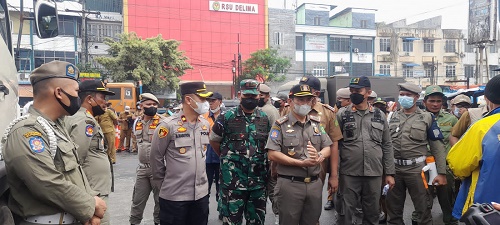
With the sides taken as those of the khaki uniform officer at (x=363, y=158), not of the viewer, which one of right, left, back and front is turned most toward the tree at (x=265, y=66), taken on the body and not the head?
back

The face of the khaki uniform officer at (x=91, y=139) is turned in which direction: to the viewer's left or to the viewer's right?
to the viewer's right

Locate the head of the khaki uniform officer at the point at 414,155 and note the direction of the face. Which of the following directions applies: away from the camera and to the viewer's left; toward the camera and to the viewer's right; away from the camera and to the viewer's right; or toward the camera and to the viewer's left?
toward the camera and to the viewer's left

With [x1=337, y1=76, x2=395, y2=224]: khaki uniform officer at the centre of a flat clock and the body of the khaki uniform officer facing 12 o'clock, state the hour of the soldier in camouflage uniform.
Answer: The soldier in camouflage uniform is roughly at 2 o'clock from the khaki uniform officer.

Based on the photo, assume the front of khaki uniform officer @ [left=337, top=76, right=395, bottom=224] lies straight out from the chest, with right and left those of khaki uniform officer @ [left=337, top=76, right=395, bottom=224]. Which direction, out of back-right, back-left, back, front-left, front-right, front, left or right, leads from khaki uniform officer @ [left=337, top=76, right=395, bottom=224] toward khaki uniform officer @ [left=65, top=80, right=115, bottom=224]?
front-right

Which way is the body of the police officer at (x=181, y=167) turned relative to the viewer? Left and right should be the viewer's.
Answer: facing the viewer and to the right of the viewer

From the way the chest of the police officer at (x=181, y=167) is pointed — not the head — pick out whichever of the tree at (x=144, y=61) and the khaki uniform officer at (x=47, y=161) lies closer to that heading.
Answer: the khaki uniform officer
